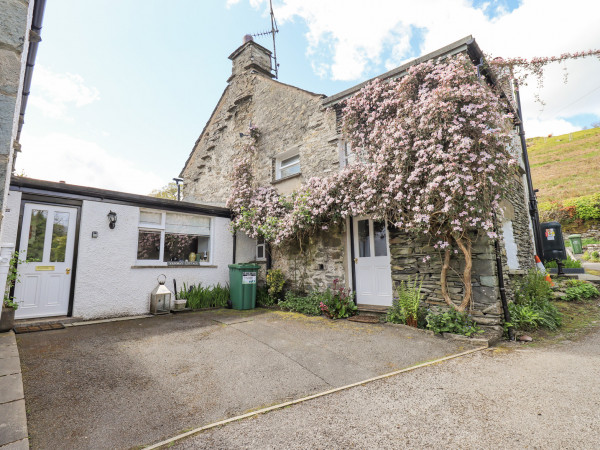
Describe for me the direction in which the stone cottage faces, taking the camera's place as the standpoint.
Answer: facing the viewer and to the left of the viewer

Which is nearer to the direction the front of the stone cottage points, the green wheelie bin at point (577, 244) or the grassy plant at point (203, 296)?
the grassy plant

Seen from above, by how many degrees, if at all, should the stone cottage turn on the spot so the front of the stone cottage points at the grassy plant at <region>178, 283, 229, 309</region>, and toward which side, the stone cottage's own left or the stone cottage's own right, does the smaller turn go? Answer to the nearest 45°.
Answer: approximately 45° to the stone cottage's own right

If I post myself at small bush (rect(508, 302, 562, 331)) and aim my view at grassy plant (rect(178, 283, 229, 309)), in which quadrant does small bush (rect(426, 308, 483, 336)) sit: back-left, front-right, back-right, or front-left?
front-left

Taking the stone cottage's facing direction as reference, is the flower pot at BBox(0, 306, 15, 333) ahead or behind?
ahead

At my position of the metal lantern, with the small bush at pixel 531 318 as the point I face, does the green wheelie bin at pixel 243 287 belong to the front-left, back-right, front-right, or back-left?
front-left

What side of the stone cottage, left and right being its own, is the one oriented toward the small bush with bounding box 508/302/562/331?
left

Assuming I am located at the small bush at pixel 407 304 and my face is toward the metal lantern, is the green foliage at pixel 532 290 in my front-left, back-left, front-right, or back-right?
back-right

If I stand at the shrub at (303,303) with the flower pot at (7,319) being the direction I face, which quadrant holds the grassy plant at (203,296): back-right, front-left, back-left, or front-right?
front-right

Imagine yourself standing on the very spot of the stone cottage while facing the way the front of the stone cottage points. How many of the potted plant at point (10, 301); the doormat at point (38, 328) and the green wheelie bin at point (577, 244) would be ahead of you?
2
